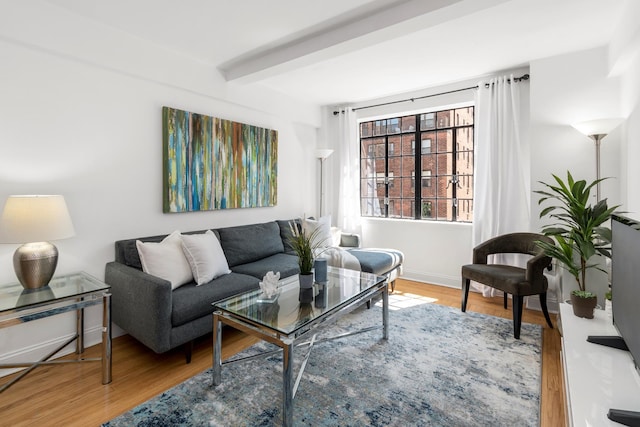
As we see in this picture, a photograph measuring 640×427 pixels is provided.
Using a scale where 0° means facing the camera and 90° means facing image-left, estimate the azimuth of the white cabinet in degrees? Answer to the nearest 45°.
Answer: approximately 90°

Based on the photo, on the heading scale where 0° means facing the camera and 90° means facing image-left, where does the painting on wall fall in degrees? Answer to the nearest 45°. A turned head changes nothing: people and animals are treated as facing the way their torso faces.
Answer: approximately 315°

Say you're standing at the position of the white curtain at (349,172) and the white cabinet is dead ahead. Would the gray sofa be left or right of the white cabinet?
right

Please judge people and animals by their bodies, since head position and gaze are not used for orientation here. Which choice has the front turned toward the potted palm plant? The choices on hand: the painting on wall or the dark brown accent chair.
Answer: the painting on wall

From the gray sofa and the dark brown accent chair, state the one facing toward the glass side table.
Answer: the dark brown accent chair

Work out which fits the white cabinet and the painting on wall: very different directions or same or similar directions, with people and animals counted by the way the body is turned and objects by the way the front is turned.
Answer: very different directions

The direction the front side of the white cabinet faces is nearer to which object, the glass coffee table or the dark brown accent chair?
the glass coffee table

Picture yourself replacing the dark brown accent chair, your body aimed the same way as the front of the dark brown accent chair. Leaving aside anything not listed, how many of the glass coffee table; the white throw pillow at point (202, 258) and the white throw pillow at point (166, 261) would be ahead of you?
3
